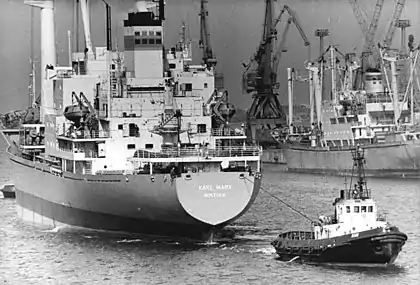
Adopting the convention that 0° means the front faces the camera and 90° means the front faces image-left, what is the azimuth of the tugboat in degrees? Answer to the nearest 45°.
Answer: approximately 315°

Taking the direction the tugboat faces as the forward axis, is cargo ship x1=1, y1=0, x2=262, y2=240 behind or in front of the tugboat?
behind

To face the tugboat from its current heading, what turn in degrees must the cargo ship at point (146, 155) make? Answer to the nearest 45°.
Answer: approximately 180°

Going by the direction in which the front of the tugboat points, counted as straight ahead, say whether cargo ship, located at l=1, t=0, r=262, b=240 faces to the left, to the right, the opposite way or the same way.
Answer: the opposite way

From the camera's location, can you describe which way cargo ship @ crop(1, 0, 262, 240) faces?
facing away from the viewer and to the left of the viewer
